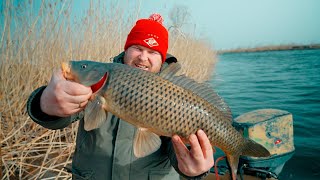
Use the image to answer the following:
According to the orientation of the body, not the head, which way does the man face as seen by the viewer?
toward the camera

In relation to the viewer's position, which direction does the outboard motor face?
facing the viewer and to the left of the viewer

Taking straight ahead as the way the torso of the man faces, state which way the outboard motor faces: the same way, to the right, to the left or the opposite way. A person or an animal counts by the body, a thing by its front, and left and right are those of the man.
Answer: to the right

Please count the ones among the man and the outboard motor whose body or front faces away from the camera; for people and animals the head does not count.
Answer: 0

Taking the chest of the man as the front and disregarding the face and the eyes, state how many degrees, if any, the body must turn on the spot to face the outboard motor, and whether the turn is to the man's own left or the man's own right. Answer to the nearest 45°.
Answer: approximately 135° to the man's own left

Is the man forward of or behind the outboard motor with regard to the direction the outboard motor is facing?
forward

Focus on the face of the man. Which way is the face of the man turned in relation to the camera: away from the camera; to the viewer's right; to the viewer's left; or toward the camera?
toward the camera
